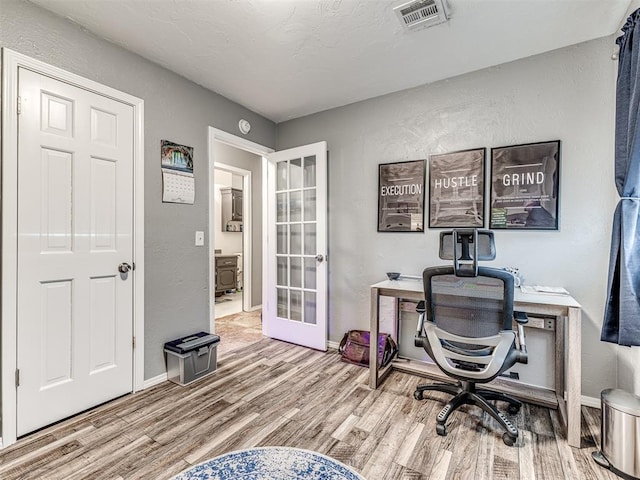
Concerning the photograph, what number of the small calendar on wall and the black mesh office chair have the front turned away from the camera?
1

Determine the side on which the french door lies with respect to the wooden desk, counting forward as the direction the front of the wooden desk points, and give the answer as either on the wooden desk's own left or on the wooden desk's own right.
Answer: on the wooden desk's own right

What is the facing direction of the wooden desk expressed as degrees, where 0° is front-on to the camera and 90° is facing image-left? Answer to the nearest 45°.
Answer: approximately 0°

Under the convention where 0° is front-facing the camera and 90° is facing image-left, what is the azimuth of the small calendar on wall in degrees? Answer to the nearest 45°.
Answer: approximately 315°

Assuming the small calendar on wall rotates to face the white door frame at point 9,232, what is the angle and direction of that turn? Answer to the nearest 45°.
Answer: approximately 90° to its right

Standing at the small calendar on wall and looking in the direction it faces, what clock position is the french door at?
The french door is roughly at 10 o'clock from the small calendar on wall.

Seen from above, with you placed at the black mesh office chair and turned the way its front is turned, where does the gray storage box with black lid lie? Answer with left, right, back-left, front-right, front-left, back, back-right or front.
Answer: left

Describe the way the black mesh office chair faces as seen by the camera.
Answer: facing away from the viewer

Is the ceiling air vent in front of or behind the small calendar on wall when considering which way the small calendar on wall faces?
in front

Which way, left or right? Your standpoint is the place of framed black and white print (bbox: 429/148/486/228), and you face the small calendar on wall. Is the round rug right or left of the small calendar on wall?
left

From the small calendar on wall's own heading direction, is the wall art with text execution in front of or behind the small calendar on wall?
in front
